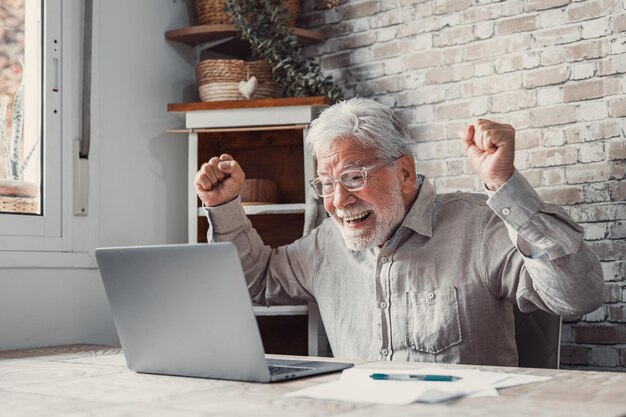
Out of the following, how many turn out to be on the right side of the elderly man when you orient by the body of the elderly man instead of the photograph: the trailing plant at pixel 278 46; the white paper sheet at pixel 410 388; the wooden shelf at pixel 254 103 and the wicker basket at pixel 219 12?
3

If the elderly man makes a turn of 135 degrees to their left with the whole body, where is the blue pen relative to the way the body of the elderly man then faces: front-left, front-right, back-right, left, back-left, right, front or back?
right

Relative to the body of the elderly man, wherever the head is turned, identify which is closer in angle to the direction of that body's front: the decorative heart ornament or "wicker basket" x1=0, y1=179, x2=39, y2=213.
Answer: the wicker basket

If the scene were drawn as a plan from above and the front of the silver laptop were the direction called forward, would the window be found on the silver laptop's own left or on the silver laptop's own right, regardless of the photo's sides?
on the silver laptop's own left

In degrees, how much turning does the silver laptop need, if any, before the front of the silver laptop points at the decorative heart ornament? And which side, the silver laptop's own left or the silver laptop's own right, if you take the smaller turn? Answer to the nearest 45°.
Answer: approximately 45° to the silver laptop's own left

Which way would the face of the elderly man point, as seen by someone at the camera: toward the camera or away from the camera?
toward the camera

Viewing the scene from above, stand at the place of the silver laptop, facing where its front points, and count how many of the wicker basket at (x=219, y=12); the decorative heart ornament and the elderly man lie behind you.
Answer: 0

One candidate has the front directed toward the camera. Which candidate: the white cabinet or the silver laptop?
the white cabinet

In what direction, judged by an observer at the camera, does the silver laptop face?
facing away from the viewer and to the right of the viewer

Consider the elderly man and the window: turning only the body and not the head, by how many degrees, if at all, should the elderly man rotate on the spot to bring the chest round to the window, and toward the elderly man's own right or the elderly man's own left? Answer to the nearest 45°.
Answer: approximately 45° to the elderly man's own right

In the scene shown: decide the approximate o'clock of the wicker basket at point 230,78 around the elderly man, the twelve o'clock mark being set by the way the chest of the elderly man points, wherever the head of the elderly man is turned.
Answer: The wicker basket is roughly at 3 o'clock from the elderly man.

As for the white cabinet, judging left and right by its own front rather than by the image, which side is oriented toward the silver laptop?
front

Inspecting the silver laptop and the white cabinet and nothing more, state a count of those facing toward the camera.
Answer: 1

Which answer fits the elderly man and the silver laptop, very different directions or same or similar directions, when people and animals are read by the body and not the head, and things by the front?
very different directions

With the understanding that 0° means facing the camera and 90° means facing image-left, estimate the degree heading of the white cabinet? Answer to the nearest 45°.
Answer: approximately 0°
